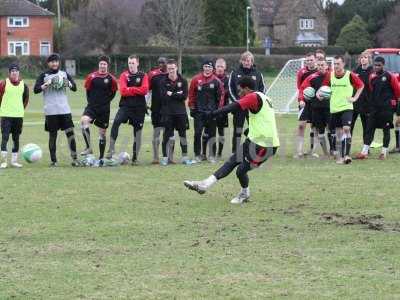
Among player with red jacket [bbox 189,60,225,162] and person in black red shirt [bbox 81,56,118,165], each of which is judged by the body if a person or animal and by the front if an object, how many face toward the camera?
2

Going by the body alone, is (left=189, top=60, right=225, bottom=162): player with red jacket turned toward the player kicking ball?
yes

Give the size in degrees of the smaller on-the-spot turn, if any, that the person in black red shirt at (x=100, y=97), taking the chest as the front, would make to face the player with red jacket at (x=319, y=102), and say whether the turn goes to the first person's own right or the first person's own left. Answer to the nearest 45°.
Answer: approximately 90° to the first person's own left

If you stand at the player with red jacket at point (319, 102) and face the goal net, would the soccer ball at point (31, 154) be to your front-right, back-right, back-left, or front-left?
back-left

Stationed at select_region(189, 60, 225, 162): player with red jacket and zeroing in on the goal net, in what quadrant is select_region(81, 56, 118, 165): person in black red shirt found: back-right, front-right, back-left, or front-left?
back-left

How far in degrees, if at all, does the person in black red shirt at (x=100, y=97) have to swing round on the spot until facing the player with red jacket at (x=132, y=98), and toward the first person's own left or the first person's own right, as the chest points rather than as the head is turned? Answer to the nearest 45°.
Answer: approximately 90° to the first person's own left

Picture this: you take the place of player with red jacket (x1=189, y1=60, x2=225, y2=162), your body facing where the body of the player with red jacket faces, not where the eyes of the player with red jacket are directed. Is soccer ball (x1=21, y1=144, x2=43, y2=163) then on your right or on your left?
on your right
